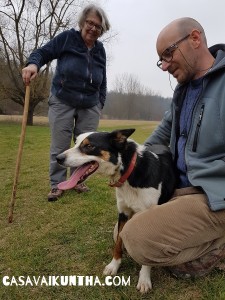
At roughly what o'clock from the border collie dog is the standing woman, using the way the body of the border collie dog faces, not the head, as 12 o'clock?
The standing woman is roughly at 4 o'clock from the border collie dog.

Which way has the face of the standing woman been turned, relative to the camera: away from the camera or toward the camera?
toward the camera

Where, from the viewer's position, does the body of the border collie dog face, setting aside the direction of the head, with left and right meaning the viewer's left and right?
facing the viewer and to the left of the viewer
